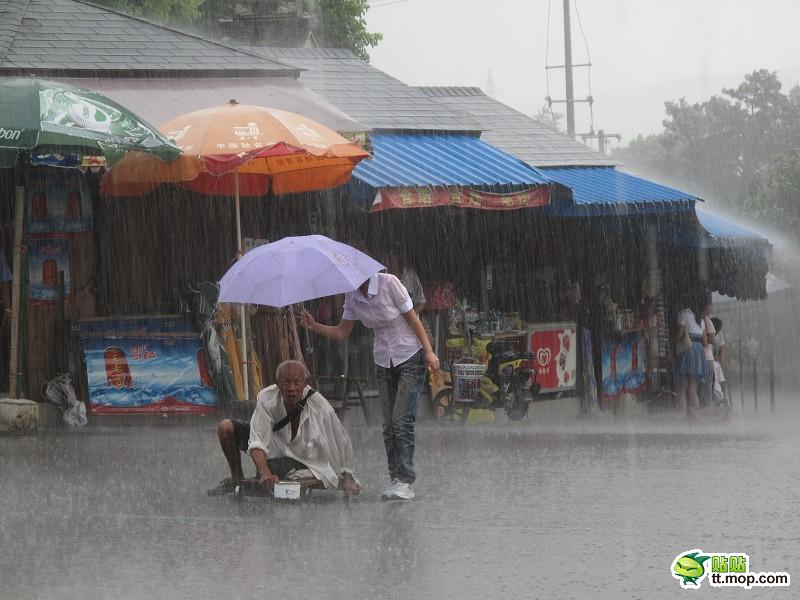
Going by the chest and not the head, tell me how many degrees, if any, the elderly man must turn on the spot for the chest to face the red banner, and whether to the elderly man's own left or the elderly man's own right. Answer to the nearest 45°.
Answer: approximately 180°

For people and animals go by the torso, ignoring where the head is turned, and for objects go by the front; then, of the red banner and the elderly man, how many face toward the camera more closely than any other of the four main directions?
2

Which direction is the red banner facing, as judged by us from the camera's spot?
facing the viewer

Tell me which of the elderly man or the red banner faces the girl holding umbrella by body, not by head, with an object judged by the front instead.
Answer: the red banner

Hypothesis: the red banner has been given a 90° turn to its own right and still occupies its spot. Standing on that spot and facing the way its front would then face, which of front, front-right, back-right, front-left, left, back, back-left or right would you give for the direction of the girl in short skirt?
back-right

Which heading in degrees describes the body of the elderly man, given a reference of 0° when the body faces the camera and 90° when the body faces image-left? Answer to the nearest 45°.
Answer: approximately 0°

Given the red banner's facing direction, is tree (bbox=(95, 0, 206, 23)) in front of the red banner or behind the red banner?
behind

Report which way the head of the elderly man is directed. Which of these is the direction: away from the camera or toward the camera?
toward the camera

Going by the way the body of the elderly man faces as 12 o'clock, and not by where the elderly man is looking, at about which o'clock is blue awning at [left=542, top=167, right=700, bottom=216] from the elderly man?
The blue awning is roughly at 7 o'clock from the elderly man.

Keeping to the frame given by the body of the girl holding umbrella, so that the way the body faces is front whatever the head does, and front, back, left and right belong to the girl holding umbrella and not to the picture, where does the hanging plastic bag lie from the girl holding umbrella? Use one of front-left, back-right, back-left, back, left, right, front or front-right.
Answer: right

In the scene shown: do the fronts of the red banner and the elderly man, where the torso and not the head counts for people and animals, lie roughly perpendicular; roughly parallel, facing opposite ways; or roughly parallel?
roughly parallel

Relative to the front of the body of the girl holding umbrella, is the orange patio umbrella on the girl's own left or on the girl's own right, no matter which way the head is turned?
on the girl's own right

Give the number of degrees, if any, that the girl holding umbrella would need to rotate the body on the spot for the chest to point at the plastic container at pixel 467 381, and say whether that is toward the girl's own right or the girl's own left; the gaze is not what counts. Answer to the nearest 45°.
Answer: approximately 135° to the girl's own right

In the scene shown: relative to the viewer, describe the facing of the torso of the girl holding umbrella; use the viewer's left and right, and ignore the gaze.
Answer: facing the viewer and to the left of the viewer
